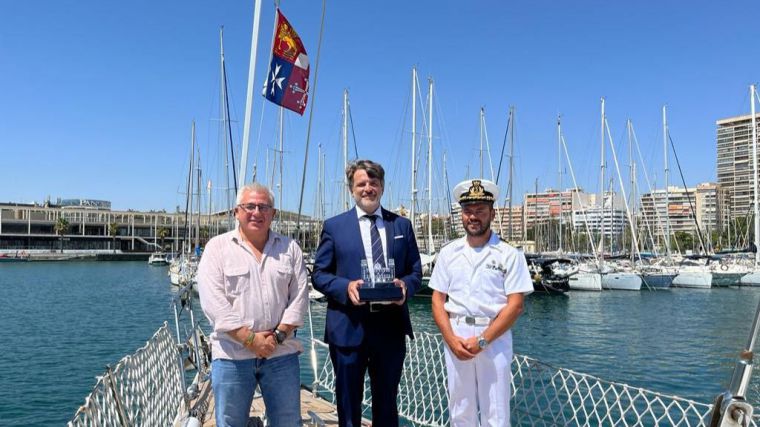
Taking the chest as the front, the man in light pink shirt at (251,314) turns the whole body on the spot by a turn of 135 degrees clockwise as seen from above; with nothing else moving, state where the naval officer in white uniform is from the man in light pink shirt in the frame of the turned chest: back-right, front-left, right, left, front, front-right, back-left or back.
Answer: back-right

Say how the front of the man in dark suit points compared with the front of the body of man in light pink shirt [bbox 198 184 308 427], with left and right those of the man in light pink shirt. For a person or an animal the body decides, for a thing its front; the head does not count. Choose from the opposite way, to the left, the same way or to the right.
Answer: the same way

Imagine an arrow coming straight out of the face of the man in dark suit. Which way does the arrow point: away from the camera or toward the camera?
toward the camera

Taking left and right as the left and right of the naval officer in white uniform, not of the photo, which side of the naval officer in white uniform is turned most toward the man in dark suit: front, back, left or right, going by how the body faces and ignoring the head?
right

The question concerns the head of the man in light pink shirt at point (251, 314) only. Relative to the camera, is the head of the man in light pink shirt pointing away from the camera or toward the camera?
toward the camera

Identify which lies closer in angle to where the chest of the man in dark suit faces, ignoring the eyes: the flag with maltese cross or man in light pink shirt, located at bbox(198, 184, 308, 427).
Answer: the man in light pink shirt

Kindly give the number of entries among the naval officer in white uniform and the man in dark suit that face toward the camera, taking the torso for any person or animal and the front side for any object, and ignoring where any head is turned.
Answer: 2

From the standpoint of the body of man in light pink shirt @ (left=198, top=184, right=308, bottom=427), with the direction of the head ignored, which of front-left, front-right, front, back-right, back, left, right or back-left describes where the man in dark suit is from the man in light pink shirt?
left

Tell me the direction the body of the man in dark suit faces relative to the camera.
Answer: toward the camera

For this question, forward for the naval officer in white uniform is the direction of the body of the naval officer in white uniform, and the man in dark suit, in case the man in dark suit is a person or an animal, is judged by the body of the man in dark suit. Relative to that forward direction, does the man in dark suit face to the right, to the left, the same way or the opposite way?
the same way

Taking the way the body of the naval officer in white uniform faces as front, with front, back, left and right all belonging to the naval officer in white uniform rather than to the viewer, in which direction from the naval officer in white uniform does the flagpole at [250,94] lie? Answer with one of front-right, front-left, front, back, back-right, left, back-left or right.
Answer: back-right

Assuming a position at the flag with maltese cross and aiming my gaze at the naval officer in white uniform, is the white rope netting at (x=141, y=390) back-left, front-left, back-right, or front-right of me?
front-right

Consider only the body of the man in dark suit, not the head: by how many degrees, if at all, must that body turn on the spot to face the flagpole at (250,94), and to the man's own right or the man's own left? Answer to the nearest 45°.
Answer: approximately 135° to the man's own right

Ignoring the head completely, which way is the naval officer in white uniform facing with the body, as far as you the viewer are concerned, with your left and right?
facing the viewer

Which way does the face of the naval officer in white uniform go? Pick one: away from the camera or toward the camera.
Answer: toward the camera

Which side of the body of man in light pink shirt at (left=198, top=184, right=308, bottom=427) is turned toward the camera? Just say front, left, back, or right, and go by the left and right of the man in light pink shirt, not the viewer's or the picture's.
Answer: front
